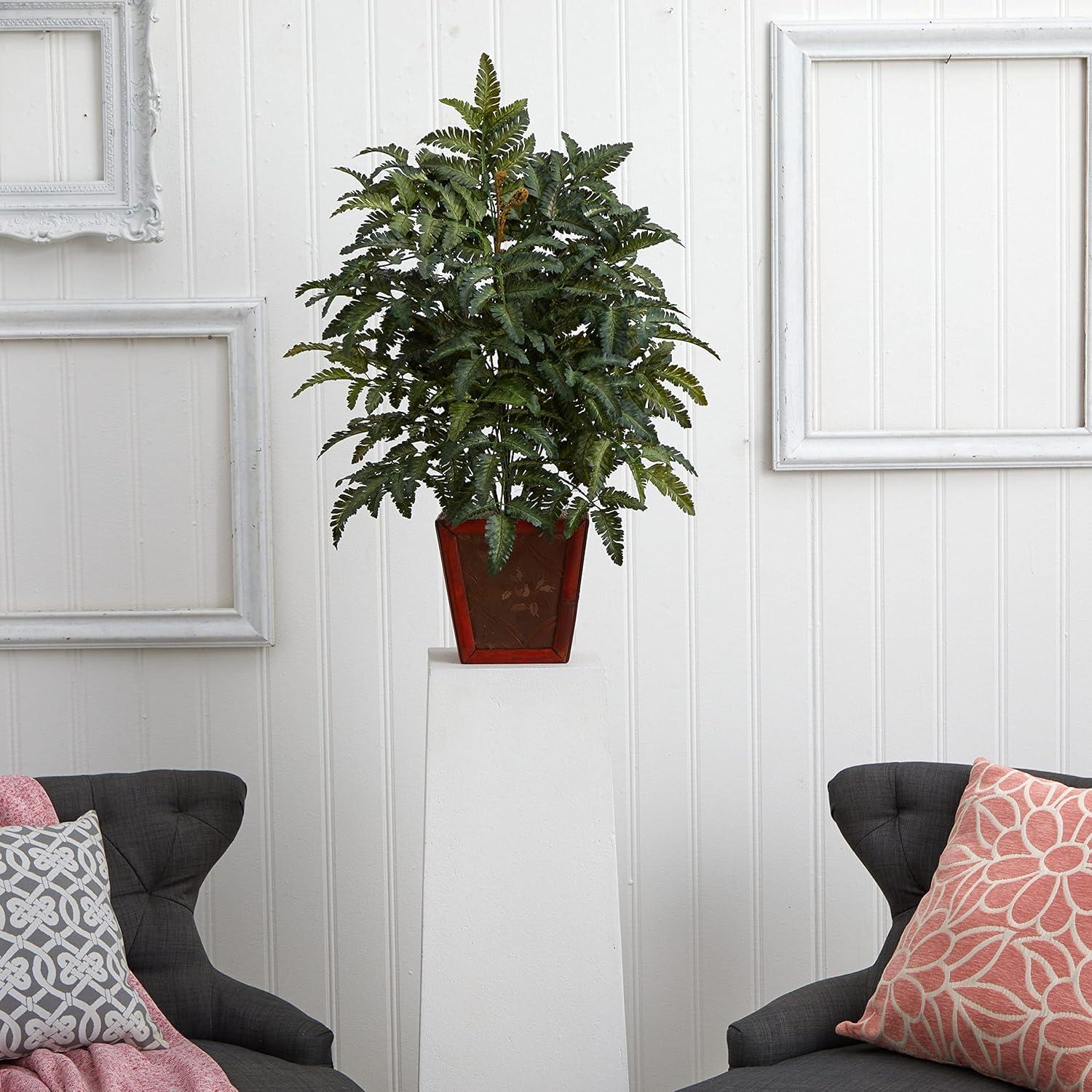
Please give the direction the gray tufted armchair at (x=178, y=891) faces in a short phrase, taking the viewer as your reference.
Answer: facing the viewer and to the right of the viewer

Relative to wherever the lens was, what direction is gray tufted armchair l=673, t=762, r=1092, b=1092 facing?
facing the viewer and to the left of the viewer

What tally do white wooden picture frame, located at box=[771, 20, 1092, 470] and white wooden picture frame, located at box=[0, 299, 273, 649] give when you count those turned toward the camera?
2

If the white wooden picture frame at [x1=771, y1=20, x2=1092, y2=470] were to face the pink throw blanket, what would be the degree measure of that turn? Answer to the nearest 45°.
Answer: approximately 45° to its right

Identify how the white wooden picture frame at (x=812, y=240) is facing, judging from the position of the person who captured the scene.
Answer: facing the viewer

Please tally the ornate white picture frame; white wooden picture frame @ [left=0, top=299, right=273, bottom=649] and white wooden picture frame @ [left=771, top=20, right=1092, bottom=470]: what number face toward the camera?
3

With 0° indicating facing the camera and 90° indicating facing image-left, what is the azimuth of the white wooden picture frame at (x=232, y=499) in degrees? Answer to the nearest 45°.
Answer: approximately 0°

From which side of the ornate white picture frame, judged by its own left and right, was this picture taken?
front

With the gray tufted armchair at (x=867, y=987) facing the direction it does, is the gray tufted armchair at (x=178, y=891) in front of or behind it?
in front

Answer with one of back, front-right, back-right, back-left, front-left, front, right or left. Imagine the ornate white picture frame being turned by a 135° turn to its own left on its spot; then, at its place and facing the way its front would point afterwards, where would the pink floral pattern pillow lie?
right
